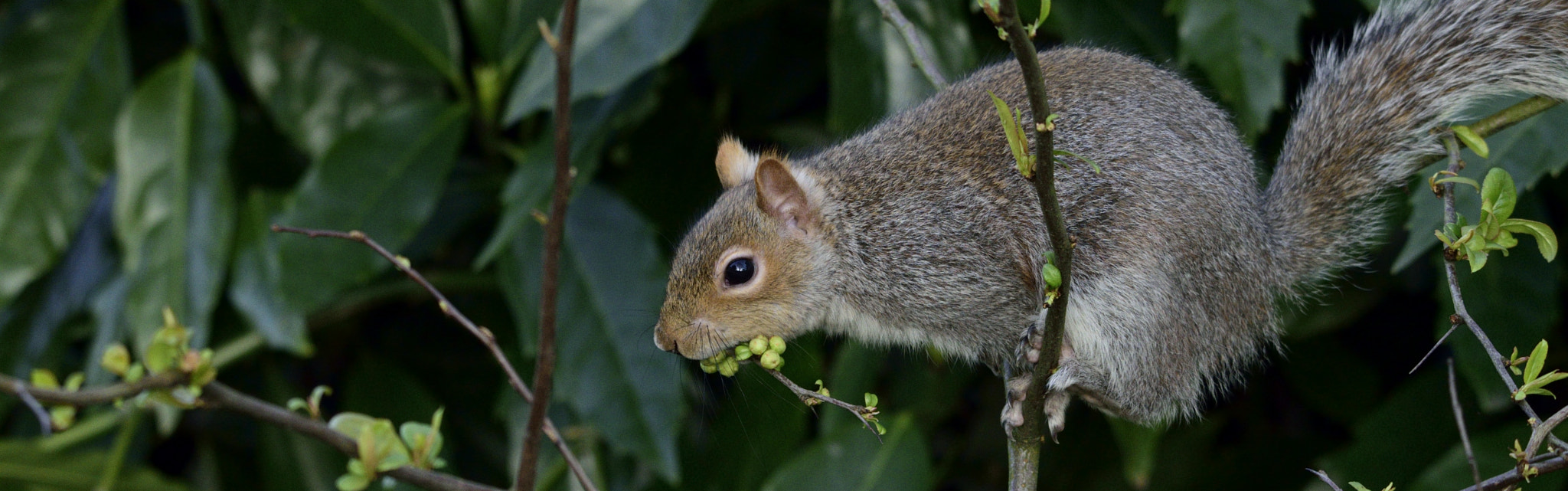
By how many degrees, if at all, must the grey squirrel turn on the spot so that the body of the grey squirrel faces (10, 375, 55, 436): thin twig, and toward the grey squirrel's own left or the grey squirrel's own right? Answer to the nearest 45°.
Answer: approximately 45° to the grey squirrel's own left

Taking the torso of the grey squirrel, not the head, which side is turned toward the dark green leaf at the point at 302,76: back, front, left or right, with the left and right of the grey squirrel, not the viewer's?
front

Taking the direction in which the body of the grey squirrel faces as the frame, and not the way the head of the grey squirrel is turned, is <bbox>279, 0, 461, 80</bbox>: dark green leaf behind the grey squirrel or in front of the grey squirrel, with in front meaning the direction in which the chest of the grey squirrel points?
in front

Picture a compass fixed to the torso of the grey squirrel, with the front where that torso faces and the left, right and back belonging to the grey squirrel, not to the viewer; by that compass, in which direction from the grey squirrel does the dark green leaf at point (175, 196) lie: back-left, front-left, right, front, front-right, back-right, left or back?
front

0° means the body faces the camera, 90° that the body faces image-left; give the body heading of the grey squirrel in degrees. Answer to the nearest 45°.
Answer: approximately 90°

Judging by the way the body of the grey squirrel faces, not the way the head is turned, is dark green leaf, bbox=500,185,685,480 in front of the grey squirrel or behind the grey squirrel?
in front

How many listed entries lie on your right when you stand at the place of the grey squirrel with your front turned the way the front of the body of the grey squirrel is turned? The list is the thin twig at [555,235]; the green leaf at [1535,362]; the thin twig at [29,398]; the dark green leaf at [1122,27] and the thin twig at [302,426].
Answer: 1

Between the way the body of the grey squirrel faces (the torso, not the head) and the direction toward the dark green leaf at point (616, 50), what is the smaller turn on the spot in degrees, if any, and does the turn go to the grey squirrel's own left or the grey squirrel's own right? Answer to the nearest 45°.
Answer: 0° — it already faces it

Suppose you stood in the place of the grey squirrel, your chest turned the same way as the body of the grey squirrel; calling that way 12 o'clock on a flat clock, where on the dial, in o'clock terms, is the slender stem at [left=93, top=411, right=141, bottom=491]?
The slender stem is roughly at 12 o'clock from the grey squirrel.

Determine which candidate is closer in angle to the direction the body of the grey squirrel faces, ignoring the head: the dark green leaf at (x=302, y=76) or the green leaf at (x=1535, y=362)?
the dark green leaf
